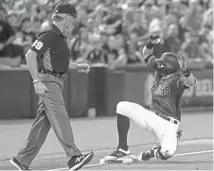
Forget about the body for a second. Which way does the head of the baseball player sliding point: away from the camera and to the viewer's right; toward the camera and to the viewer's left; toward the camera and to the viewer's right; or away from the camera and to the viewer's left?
toward the camera and to the viewer's left

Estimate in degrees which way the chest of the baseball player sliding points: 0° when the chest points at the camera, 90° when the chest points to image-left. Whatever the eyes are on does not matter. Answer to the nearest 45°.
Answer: approximately 45°

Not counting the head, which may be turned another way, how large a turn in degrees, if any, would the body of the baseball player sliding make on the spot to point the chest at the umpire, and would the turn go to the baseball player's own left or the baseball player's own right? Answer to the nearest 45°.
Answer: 0° — they already face them

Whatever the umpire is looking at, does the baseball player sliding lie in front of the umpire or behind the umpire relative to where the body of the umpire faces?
in front

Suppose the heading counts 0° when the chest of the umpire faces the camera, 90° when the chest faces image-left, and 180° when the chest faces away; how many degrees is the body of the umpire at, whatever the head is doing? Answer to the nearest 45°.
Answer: approximately 270°
